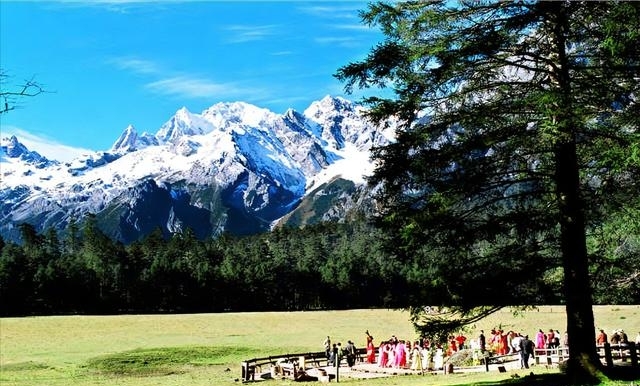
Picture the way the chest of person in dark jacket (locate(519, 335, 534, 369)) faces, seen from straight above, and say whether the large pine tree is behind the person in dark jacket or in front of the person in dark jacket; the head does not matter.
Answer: behind

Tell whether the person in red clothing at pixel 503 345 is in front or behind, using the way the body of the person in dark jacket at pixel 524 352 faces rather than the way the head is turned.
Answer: in front

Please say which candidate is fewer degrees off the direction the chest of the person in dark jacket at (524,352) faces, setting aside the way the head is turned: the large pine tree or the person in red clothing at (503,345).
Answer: the person in red clothing

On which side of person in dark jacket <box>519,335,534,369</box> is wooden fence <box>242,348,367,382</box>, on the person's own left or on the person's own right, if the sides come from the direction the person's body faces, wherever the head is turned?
on the person's own left

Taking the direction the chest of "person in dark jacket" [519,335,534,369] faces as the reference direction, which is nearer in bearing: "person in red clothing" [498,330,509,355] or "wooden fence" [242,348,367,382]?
the person in red clothing

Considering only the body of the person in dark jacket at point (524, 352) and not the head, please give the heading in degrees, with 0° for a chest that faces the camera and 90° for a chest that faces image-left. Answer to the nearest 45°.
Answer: approximately 180°
